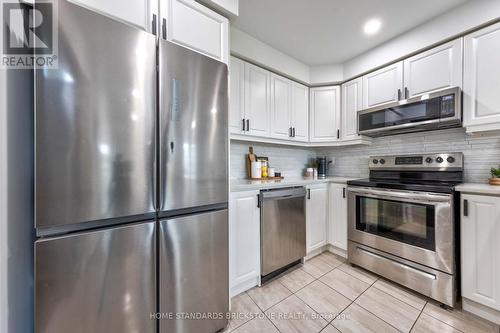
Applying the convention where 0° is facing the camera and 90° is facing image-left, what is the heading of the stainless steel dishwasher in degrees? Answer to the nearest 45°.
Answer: approximately 315°

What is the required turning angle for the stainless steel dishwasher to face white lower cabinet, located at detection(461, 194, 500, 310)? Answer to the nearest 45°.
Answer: approximately 45° to its left

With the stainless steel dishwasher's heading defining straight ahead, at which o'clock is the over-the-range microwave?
The over-the-range microwave is roughly at 10 o'clock from the stainless steel dishwasher.

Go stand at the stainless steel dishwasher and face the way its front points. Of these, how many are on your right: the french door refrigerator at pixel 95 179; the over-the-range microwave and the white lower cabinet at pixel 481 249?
1

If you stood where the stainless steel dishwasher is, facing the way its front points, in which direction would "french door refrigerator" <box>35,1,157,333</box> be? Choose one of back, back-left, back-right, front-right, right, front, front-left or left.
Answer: right
